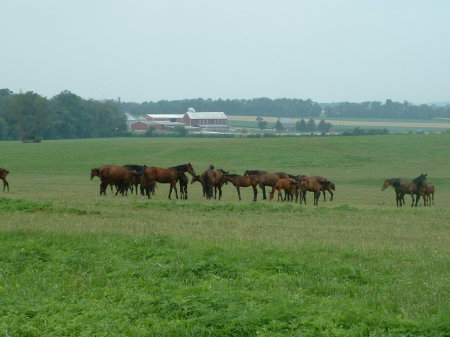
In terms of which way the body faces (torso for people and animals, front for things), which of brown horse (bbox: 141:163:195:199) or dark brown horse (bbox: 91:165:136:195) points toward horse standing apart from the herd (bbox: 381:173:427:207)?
the brown horse

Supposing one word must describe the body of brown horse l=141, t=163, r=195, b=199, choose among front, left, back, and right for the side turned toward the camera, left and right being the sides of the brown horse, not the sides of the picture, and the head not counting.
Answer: right

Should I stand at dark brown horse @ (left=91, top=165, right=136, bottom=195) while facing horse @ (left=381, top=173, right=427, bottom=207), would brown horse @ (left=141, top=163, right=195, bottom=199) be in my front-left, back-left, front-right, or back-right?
front-right

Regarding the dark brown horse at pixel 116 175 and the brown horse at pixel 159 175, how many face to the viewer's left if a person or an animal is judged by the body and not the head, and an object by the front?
1

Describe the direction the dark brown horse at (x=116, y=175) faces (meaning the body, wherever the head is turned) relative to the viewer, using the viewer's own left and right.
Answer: facing to the left of the viewer

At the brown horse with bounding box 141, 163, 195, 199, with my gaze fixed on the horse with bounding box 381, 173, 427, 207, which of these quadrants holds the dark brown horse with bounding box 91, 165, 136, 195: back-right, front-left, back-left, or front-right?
back-left

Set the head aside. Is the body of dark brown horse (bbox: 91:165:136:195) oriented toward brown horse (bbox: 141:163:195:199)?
no

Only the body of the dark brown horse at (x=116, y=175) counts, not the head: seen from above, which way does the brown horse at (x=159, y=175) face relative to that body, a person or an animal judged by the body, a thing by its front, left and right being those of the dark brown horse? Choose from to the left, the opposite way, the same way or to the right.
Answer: the opposite way
